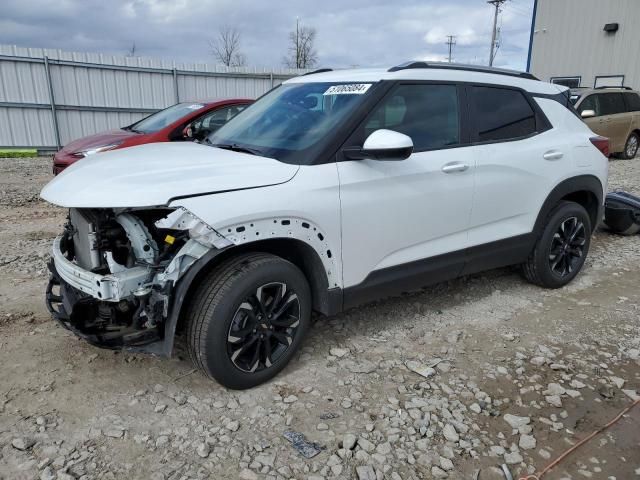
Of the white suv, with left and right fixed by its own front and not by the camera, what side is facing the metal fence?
right

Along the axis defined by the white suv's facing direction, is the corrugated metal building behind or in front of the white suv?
behind

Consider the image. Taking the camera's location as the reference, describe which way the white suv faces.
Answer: facing the viewer and to the left of the viewer

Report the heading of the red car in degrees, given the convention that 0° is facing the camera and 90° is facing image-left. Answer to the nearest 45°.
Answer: approximately 45°

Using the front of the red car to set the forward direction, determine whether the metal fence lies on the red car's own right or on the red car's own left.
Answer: on the red car's own right
